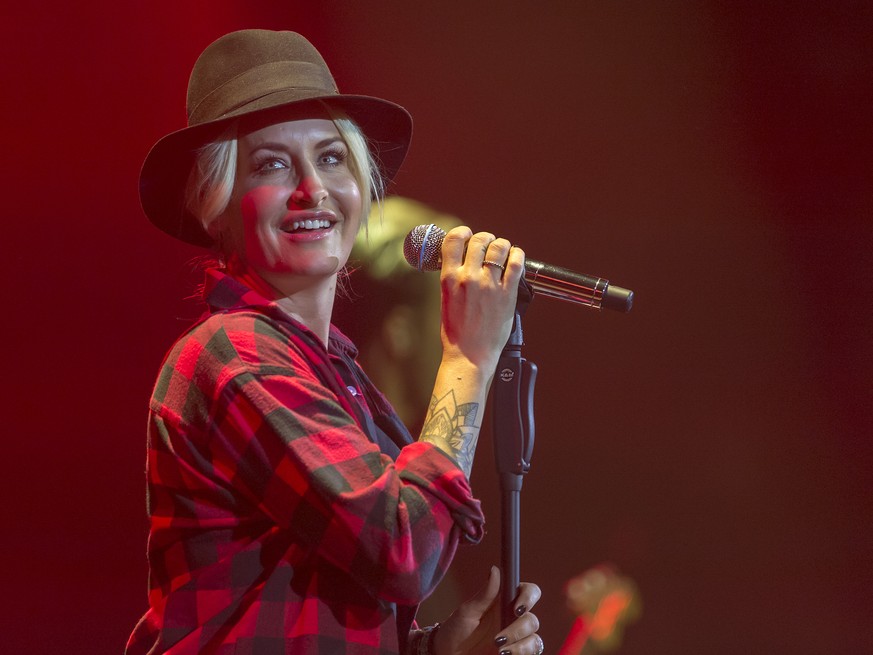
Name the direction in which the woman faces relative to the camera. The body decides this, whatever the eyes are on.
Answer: to the viewer's right
